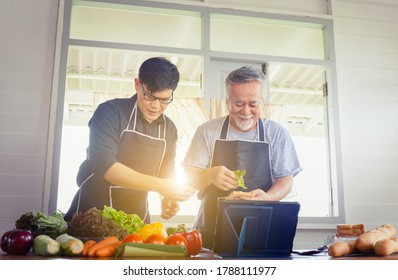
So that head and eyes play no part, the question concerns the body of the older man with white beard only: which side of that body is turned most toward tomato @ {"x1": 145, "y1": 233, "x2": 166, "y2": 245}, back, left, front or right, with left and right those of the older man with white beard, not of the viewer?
front

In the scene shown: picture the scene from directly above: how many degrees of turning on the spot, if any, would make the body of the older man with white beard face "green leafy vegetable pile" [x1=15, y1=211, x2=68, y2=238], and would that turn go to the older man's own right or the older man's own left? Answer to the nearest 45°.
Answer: approximately 45° to the older man's own right

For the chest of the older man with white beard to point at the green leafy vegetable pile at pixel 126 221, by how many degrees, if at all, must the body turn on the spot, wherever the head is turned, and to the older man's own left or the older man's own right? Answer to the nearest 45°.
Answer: approximately 45° to the older man's own right

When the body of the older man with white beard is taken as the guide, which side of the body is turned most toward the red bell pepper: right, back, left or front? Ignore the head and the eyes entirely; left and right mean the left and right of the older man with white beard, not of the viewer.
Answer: front

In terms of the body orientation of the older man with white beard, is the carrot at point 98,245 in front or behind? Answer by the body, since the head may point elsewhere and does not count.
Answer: in front

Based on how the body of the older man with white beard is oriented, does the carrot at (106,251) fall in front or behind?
in front

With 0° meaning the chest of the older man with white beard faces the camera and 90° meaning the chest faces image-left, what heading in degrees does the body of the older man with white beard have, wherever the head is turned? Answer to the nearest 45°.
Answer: approximately 0°

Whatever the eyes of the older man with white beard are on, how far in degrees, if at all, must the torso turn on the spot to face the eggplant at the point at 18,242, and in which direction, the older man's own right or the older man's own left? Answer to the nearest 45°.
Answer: approximately 45° to the older man's own right

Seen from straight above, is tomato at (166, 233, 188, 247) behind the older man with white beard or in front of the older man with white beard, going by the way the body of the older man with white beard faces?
in front
